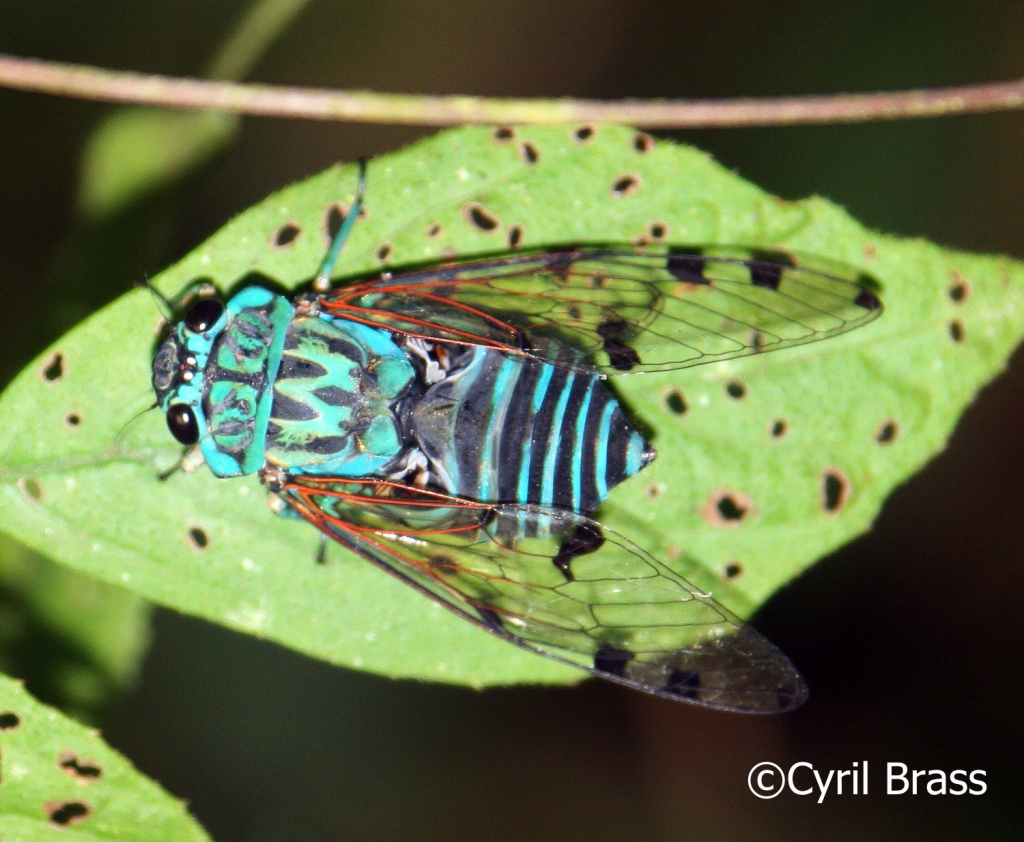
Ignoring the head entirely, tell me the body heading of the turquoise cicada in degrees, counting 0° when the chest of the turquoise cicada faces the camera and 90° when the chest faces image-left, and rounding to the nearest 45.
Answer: approximately 90°

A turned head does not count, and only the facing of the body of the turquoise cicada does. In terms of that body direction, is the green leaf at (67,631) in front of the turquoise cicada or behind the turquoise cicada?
in front
